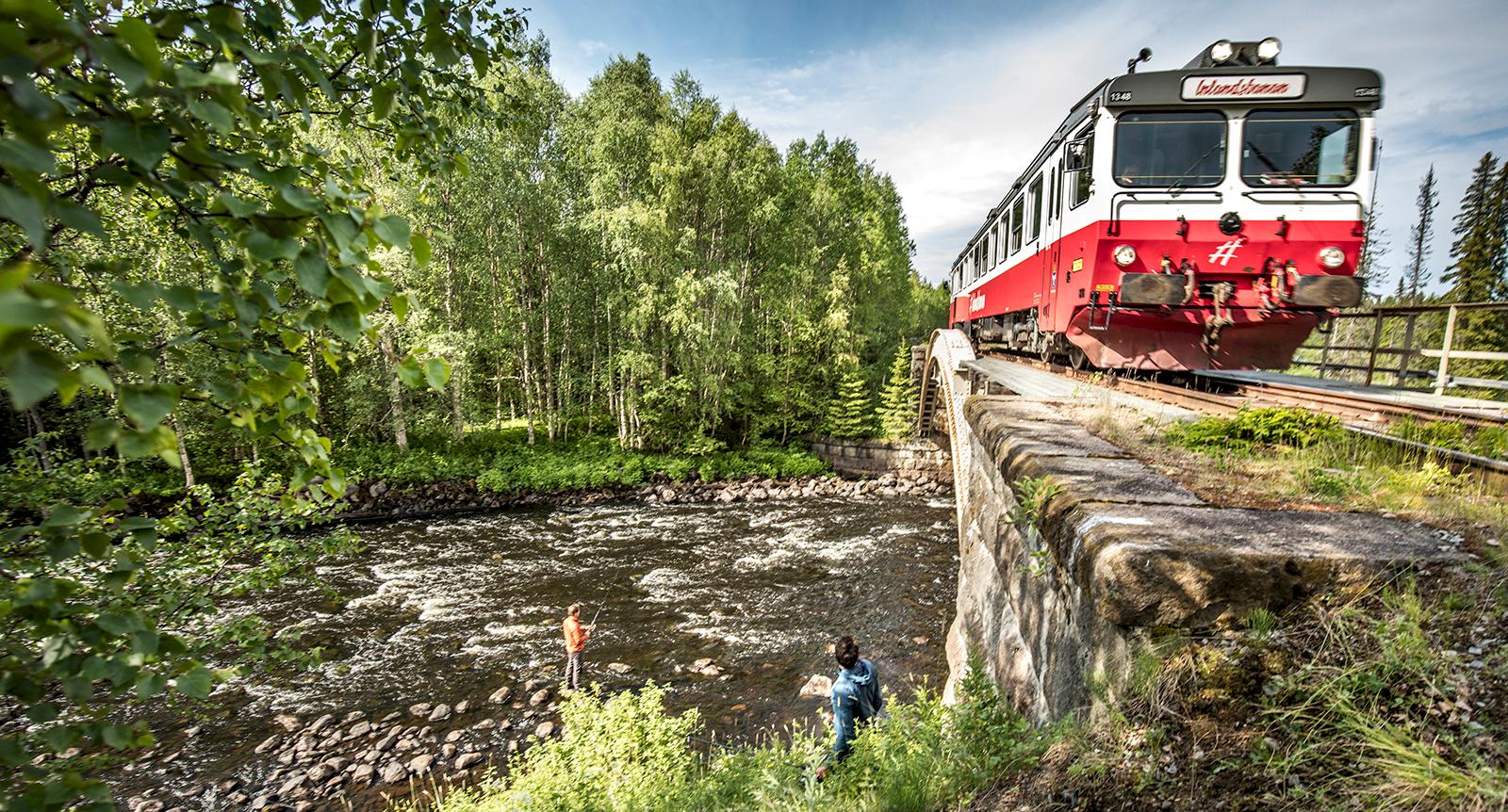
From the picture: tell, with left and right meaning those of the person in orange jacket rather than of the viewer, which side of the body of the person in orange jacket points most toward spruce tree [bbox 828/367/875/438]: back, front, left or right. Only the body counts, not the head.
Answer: front

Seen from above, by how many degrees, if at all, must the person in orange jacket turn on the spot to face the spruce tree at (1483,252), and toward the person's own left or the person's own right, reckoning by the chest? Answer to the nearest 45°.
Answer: approximately 45° to the person's own right

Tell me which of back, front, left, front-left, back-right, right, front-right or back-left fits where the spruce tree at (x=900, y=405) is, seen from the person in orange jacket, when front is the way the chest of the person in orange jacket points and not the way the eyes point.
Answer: front

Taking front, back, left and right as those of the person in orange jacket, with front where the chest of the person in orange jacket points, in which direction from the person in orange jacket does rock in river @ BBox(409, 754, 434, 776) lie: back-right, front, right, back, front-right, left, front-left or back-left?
back

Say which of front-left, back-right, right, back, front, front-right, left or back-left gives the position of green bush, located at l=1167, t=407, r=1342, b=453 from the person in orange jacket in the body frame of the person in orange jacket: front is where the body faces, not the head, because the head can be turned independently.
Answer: right

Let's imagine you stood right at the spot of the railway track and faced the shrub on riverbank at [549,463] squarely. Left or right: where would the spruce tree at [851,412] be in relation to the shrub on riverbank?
right

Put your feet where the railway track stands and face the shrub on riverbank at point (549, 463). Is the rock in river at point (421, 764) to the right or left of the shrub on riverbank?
left

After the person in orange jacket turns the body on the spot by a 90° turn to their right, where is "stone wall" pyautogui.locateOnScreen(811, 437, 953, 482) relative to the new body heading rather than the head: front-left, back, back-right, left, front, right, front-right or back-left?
left

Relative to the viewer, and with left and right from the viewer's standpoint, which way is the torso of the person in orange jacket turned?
facing away from the viewer and to the right of the viewer

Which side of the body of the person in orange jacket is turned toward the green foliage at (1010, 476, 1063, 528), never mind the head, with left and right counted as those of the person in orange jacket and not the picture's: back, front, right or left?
right

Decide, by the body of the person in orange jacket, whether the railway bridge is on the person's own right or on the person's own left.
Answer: on the person's own right

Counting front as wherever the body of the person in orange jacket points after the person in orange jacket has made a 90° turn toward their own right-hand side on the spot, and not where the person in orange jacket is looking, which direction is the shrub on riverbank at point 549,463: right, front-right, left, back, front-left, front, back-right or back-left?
back-left
